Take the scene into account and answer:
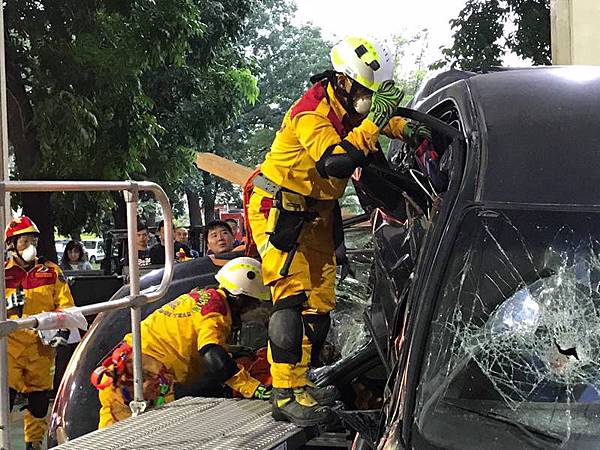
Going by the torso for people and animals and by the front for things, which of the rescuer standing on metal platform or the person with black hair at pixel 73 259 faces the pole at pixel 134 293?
the person with black hair

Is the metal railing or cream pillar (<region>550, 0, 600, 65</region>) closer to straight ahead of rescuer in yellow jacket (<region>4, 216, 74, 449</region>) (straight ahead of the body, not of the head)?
the metal railing

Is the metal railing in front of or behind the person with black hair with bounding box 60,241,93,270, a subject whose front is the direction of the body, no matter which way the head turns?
in front

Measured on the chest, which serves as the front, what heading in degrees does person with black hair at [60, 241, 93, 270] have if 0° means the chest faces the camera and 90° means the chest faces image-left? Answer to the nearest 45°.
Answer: approximately 0°

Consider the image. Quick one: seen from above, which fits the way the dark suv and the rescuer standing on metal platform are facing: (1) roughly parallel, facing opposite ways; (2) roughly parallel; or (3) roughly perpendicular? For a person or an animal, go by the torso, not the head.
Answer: roughly perpendicular

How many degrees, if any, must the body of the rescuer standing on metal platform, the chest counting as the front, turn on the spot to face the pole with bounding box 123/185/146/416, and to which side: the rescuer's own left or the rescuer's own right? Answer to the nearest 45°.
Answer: approximately 180°

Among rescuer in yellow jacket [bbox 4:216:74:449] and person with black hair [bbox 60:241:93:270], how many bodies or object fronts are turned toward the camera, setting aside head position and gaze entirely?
2

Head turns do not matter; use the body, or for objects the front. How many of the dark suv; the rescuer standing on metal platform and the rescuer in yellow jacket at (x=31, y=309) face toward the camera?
2

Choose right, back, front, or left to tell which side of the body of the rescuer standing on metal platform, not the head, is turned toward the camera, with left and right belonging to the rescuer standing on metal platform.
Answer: right

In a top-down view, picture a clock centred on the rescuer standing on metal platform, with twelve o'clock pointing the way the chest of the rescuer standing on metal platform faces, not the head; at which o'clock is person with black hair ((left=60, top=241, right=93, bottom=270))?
The person with black hair is roughly at 8 o'clock from the rescuer standing on metal platform.
